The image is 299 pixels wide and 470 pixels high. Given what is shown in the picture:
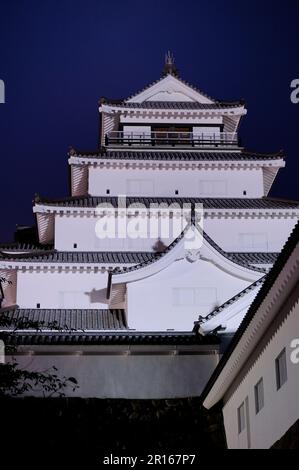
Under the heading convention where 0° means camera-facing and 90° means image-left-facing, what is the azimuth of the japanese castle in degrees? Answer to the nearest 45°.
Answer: approximately 0°
